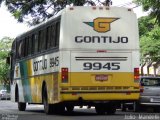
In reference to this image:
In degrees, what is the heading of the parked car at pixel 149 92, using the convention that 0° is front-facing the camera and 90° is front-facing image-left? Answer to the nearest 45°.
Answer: approximately 180°

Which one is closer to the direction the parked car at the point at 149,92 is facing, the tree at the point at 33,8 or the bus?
the tree

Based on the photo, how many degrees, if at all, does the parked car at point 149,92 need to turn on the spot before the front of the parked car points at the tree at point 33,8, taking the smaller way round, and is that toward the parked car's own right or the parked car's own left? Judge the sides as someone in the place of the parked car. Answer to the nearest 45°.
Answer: approximately 45° to the parked car's own left
